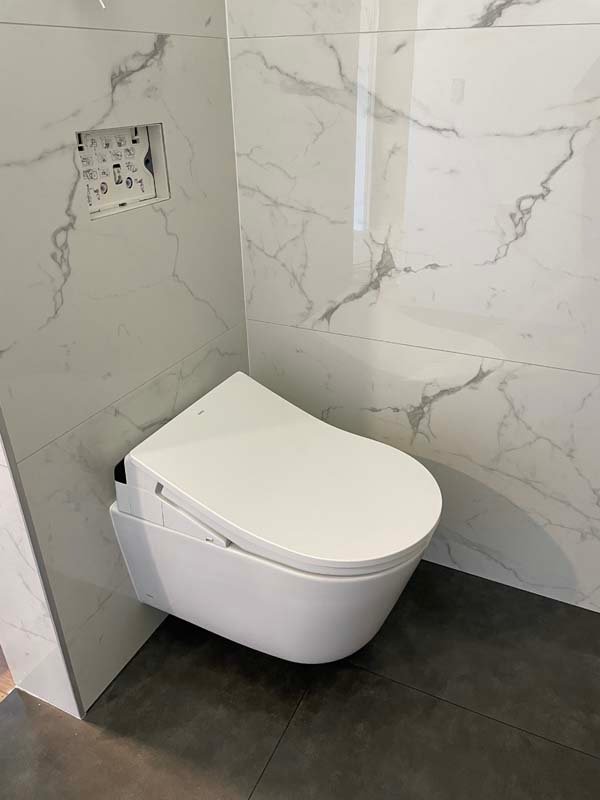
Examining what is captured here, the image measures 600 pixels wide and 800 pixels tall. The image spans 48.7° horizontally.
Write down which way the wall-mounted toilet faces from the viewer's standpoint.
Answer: facing the viewer and to the right of the viewer
